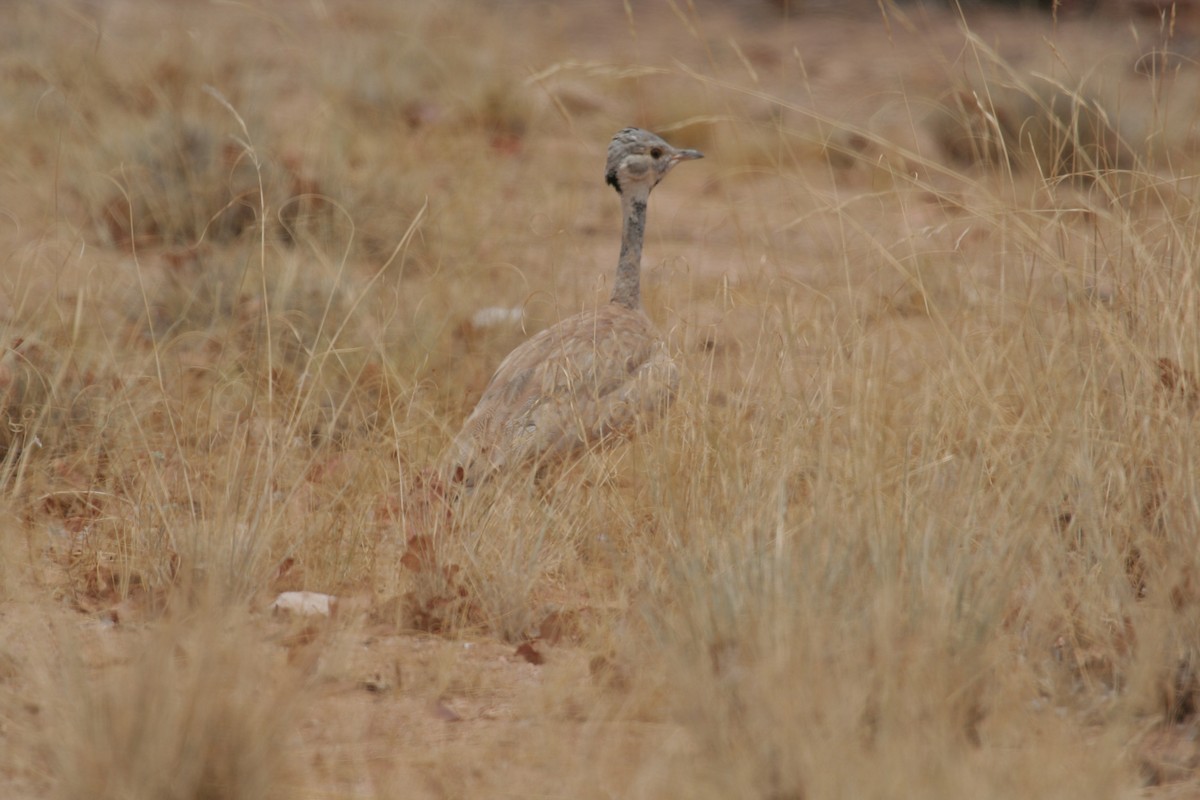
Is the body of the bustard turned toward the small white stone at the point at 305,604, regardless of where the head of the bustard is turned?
no

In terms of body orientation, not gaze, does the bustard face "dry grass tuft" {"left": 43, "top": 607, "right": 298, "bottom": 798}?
no

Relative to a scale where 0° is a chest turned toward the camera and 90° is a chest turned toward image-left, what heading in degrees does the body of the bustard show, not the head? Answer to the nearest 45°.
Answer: approximately 270°

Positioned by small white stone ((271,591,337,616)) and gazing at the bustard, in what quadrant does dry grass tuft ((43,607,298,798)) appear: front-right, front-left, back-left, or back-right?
back-right
